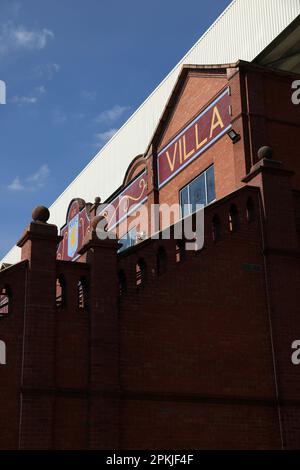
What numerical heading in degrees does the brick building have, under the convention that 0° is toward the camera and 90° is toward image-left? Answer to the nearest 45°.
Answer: approximately 45°
